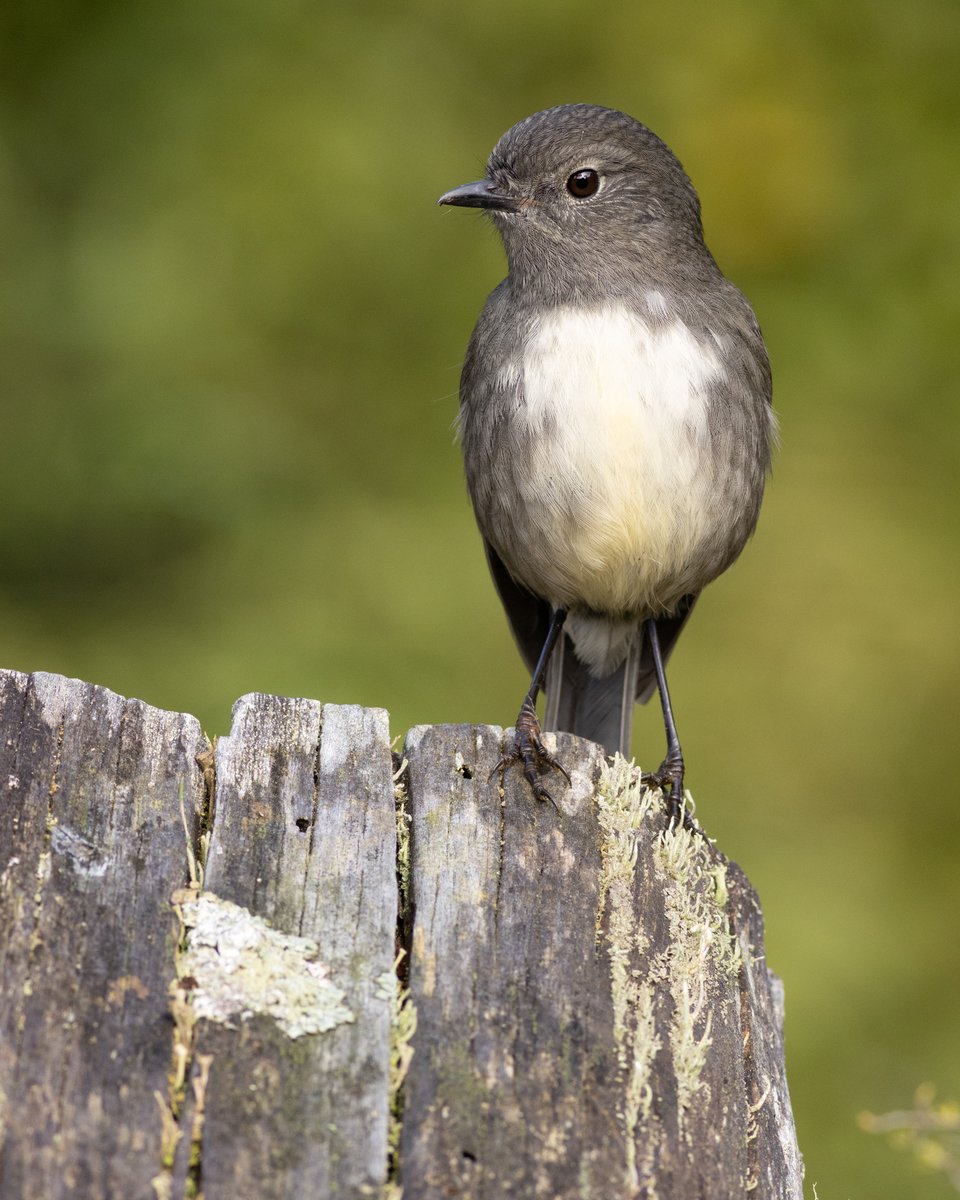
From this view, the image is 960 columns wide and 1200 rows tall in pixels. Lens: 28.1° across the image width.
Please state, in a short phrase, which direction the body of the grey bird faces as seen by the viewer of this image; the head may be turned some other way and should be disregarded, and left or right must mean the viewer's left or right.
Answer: facing the viewer
